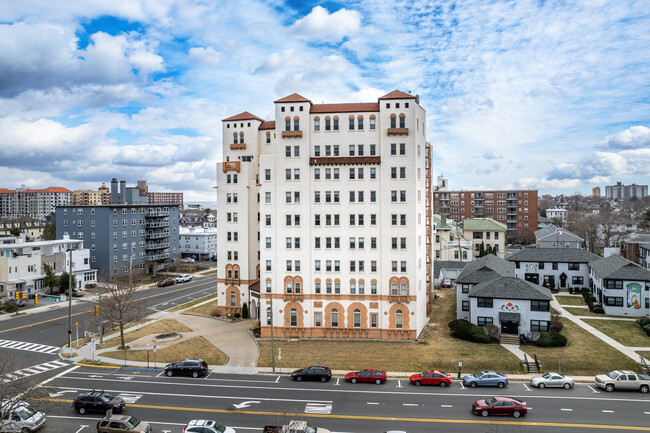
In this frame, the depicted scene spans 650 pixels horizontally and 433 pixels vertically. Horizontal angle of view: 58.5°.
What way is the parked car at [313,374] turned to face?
to the viewer's left

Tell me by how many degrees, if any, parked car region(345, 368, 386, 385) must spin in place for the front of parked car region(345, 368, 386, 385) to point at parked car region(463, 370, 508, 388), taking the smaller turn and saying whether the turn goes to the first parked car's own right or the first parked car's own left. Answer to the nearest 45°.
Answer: approximately 180°

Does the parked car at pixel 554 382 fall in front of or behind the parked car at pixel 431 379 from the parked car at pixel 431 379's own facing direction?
behind

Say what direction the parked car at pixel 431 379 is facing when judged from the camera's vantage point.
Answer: facing to the left of the viewer

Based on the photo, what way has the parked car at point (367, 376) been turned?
to the viewer's left

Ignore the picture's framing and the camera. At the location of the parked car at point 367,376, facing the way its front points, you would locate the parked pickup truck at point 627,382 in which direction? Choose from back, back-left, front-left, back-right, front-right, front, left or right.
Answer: back

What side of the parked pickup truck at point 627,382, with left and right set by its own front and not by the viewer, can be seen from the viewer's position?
left
